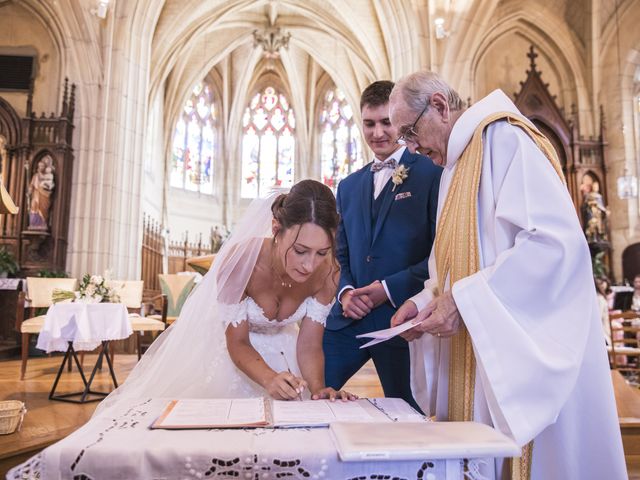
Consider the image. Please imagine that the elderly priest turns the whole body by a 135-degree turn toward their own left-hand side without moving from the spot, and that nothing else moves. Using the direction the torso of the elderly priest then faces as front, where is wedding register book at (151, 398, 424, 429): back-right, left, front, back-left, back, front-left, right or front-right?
right

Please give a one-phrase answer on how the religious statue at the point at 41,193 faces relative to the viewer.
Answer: facing the viewer and to the right of the viewer

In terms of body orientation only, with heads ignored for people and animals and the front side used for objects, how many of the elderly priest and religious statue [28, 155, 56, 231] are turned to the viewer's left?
1

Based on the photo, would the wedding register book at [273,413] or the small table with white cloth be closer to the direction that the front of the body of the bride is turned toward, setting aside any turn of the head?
the wedding register book

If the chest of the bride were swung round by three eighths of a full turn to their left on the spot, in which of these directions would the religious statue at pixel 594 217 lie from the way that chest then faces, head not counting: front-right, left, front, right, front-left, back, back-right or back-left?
front-right

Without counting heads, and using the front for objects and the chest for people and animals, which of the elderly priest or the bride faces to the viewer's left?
the elderly priest

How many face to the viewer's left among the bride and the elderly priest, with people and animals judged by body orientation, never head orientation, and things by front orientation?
1

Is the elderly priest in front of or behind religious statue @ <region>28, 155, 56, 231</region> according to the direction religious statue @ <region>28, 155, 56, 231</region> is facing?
in front

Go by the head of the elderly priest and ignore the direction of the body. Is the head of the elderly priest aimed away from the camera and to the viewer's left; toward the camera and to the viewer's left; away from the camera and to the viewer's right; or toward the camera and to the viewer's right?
toward the camera and to the viewer's left

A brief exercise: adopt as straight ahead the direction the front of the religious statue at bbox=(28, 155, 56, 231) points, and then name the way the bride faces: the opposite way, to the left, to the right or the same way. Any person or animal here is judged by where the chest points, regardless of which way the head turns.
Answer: the same way

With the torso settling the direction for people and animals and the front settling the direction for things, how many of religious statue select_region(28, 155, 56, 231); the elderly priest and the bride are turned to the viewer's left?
1

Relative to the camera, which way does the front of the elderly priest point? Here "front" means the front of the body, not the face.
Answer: to the viewer's left

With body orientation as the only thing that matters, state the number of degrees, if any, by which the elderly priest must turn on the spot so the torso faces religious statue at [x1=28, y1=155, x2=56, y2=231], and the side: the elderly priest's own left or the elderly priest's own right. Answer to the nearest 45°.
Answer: approximately 45° to the elderly priest's own right
